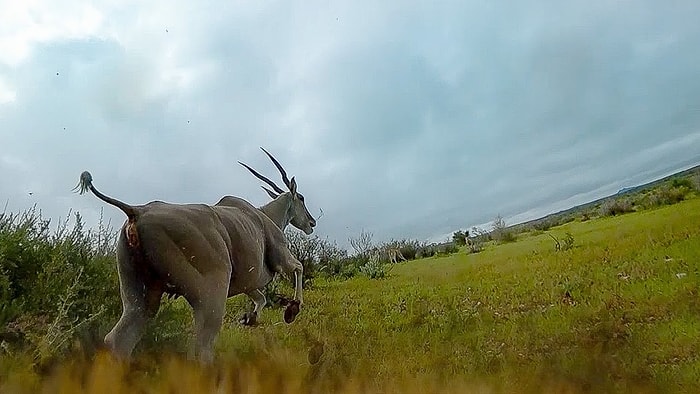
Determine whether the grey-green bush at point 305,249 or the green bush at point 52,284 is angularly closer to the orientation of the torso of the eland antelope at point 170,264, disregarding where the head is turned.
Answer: the grey-green bush

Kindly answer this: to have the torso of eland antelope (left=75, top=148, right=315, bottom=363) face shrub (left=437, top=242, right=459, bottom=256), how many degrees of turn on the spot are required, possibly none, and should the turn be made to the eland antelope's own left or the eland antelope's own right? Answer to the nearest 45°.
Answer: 0° — it already faces it

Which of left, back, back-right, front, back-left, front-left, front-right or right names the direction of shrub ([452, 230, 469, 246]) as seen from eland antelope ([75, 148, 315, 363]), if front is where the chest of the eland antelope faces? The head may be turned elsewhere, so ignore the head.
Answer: front

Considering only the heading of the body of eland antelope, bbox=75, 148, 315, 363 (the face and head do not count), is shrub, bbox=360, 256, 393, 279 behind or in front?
in front

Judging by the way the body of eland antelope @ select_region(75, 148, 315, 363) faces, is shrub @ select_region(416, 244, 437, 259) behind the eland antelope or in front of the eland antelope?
in front

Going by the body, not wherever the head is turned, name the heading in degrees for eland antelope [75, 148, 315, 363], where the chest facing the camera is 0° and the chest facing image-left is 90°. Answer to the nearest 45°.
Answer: approximately 225°

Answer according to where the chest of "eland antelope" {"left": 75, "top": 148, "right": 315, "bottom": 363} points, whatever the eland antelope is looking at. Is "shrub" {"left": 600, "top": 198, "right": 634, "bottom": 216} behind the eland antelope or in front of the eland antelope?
in front
